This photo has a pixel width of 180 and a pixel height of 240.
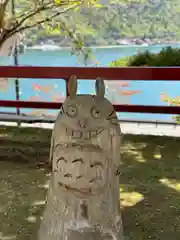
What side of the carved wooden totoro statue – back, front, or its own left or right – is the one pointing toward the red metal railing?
back

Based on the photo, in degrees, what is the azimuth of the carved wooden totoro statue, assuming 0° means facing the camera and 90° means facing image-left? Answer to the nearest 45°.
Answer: approximately 0°

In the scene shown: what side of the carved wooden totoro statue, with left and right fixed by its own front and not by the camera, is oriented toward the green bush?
back
